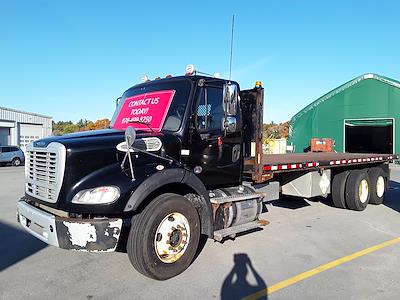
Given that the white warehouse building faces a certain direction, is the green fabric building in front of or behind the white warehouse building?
in front

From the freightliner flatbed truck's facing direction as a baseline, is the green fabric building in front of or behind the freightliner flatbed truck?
behind

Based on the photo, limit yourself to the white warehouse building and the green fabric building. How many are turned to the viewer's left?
0

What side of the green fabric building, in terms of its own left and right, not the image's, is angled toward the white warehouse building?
right

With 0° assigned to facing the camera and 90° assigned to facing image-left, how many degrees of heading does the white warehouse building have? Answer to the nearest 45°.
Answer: approximately 315°

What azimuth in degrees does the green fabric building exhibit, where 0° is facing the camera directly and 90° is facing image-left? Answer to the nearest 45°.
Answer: approximately 0°
